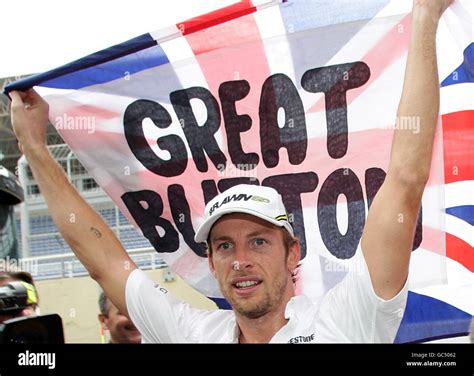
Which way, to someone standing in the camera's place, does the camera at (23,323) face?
facing to the right of the viewer

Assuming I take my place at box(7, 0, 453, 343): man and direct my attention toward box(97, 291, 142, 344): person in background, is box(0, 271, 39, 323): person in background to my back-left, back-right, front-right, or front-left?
front-left

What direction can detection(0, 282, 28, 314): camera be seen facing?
to the viewer's right
